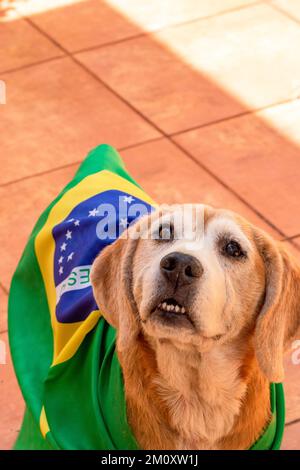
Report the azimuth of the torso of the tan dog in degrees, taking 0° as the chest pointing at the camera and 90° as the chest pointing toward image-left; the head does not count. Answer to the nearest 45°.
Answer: approximately 0°
